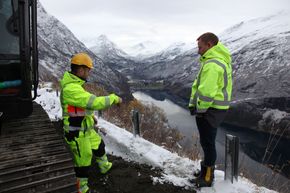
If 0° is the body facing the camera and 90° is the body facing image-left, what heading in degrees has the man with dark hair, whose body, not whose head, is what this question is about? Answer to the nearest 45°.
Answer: approximately 90°

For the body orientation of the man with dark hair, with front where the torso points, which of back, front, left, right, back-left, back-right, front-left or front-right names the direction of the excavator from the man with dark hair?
front

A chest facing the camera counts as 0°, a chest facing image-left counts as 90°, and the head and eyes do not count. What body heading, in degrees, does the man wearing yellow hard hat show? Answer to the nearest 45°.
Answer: approximately 270°

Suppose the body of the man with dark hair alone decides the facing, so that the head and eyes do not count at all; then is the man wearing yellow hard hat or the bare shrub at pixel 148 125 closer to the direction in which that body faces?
the man wearing yellow hard hat

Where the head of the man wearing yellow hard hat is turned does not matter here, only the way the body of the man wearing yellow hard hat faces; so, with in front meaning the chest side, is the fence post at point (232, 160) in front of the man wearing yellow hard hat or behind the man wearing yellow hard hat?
in front

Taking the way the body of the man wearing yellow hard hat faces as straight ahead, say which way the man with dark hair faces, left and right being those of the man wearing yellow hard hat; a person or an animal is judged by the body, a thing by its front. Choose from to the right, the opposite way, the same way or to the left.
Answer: the opposite way

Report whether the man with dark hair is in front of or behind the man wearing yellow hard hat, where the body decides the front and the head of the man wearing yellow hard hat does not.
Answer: in front

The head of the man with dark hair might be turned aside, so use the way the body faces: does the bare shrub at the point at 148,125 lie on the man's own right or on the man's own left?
on the man's own right

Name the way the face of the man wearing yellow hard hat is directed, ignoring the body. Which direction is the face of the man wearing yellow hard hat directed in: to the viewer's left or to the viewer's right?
to the viewer's right

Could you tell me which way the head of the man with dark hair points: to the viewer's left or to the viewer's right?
to the viewer's left
